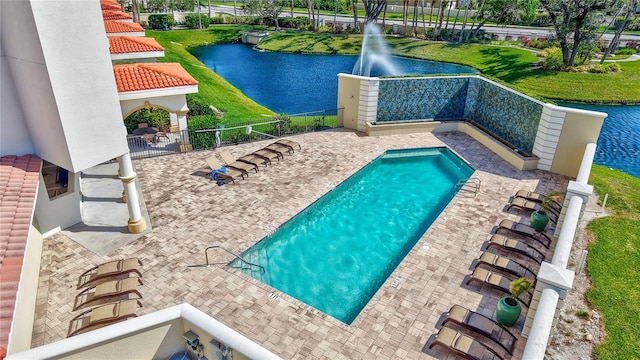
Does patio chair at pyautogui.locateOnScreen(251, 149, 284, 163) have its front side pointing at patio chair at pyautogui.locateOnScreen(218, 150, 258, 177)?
no

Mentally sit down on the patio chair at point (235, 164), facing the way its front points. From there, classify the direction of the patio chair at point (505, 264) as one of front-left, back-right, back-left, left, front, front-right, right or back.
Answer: front

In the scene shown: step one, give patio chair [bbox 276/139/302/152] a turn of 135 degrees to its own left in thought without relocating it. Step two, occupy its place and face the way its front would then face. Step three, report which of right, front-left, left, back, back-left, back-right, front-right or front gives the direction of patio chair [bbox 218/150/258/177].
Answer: back-left

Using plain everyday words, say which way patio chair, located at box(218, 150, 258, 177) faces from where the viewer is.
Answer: facing the viewer and to the right of the viewer

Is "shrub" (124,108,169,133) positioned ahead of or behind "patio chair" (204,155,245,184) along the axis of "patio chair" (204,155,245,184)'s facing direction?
behind

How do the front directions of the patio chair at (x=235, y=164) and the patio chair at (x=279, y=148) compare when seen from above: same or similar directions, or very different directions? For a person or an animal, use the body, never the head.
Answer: same or similar directions

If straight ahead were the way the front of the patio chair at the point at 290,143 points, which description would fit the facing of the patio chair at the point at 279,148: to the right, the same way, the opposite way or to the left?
the same way

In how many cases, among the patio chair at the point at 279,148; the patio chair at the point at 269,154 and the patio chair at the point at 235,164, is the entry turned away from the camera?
0

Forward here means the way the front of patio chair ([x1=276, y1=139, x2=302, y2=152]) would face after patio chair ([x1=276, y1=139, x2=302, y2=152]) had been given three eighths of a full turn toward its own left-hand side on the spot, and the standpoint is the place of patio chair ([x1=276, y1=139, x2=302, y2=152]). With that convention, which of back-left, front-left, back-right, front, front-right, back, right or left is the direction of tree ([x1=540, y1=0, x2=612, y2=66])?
front-right

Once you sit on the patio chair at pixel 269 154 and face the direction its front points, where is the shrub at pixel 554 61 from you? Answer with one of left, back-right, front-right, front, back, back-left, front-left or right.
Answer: left

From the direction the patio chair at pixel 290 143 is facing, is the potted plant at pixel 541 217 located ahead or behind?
ahead

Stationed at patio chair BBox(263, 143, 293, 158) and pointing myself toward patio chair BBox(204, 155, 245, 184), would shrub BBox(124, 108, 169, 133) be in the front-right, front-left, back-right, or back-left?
front-right

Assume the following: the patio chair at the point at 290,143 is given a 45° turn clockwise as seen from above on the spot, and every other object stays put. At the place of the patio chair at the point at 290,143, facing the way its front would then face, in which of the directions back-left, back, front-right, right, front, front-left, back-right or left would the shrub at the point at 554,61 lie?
back-left

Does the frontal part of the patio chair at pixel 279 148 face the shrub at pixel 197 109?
no

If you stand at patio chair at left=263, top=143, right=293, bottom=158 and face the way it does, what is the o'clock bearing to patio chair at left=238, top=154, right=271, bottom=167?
patio chair at left=238, top=154, right=271, bottom=167 is roughly at 3 o'clock from patio chair at left=263, top=143, right=293, bottom=158.

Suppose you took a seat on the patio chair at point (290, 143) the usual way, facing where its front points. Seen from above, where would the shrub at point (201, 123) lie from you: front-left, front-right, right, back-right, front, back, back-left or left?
back-right

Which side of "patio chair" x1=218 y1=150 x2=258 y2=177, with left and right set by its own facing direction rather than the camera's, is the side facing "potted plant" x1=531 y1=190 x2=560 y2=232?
front

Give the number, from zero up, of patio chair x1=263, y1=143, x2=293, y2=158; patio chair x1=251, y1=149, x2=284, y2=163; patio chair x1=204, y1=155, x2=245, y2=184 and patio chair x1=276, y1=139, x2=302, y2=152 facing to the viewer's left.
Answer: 0

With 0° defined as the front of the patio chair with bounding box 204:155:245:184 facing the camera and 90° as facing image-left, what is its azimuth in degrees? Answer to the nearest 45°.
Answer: approximately 315°

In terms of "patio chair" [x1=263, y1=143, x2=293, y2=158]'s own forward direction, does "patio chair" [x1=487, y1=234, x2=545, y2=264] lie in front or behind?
in front
